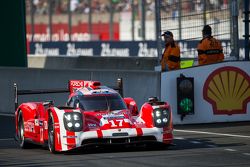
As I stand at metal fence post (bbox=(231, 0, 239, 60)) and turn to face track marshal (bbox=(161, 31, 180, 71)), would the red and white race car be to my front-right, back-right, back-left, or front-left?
front-left

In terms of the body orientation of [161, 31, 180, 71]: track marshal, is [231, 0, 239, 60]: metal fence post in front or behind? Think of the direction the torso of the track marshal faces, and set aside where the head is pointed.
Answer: behind

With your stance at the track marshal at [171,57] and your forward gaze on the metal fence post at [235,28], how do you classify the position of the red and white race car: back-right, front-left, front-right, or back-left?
back-right

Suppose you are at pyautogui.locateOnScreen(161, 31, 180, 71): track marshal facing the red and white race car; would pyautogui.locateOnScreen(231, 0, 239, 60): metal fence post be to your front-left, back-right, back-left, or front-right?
back-left

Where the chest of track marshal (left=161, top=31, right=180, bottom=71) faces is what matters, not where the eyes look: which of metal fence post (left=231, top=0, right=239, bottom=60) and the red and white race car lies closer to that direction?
the red and white race car
